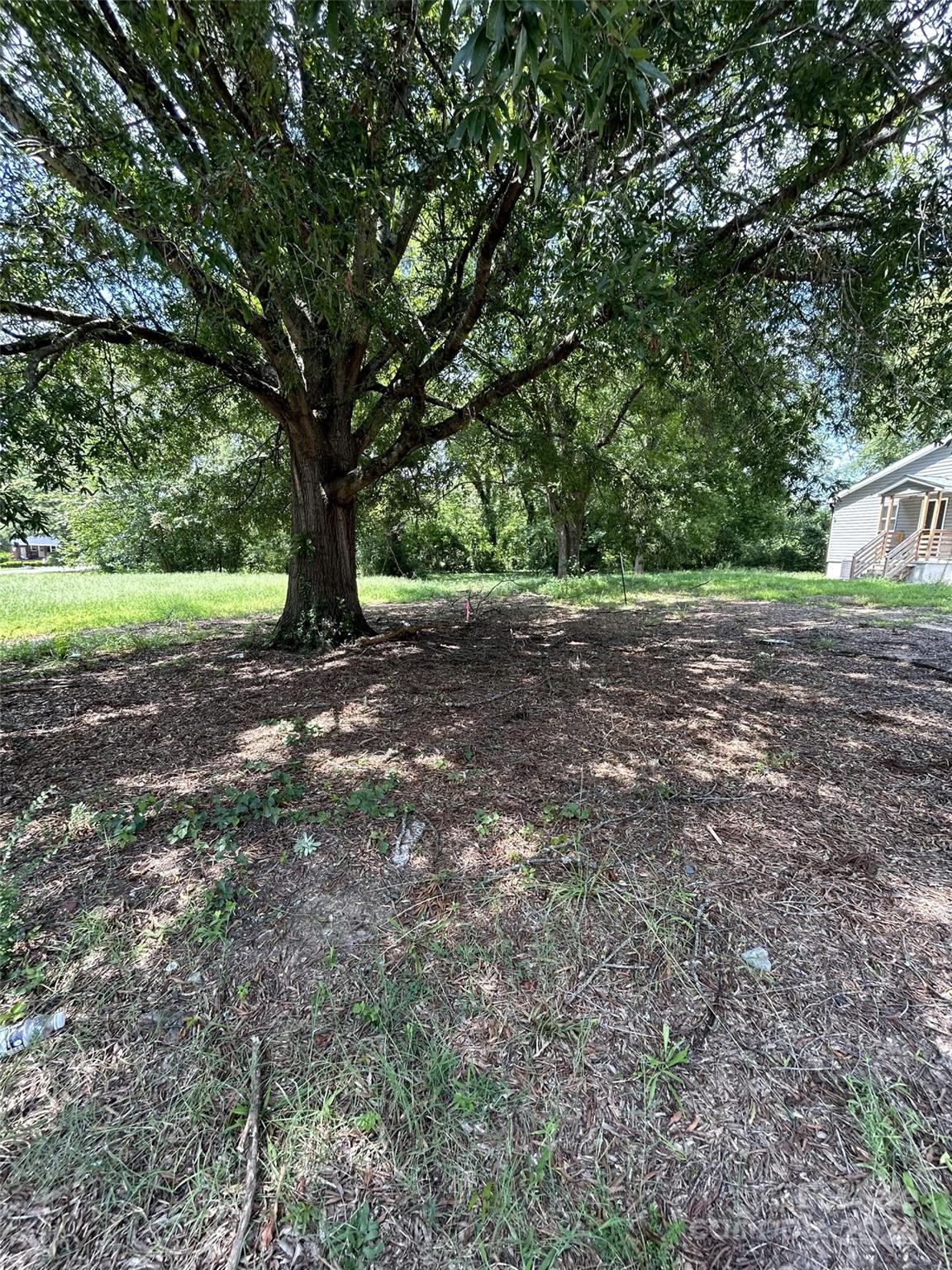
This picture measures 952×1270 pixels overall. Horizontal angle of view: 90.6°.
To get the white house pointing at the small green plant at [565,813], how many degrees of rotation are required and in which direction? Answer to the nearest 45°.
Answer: approximately 45° to its left

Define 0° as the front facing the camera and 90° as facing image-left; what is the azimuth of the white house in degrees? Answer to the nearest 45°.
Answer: approximately 45°

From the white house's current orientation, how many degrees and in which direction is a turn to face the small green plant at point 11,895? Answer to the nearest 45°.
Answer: approximately 45° to its left

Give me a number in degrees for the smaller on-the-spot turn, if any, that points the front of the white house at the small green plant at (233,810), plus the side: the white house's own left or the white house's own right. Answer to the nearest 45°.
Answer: approximately 45° to the white house's own left

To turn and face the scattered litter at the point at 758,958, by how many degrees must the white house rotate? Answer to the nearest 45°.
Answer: approximately 45° to its left

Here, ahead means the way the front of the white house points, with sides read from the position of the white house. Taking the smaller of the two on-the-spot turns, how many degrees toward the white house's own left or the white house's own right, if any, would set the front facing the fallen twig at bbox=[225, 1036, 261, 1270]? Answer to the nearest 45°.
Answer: approximately 45° to the white house's own left
